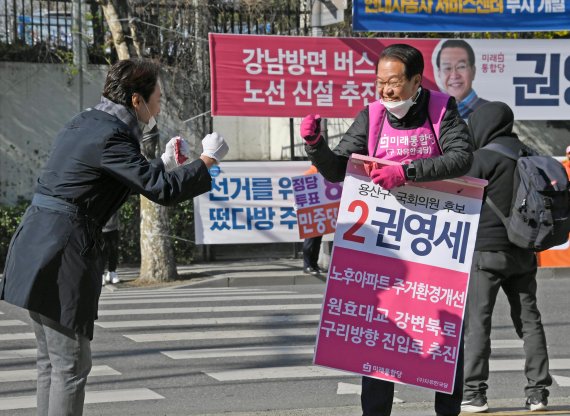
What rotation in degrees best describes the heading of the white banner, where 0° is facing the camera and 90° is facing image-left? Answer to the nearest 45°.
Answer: approximately 0°

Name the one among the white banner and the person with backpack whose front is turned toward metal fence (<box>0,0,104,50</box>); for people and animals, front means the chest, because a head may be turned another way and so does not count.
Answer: the person with backpack

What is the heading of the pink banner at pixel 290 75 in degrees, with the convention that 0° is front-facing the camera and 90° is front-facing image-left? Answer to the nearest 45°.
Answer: approximately 0°

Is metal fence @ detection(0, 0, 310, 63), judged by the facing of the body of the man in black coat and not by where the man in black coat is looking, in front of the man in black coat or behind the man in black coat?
in front

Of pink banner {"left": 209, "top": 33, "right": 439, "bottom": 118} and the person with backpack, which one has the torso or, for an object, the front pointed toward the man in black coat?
the pink banner

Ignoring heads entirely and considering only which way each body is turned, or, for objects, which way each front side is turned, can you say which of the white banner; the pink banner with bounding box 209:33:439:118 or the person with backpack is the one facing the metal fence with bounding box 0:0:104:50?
the person with backpack

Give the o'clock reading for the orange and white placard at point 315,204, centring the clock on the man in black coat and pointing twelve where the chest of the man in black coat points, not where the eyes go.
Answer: The orange and white placard is roughly at 11 o'clock from the man in black coat.

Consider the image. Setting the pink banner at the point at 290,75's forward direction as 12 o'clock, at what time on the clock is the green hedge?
The green hedge is roughly at 4 o'clock from the pink banner.

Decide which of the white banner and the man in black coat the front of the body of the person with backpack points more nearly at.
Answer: the white banner

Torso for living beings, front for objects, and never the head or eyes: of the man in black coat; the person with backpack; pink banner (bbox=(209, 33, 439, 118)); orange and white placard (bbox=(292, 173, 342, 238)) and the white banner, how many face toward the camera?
3

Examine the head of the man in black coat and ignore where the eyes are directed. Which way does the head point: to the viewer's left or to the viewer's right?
to the viewer's right

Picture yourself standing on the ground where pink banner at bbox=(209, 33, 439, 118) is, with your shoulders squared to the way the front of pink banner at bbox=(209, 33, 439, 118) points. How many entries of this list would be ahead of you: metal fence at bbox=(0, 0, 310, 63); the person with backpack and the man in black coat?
2
